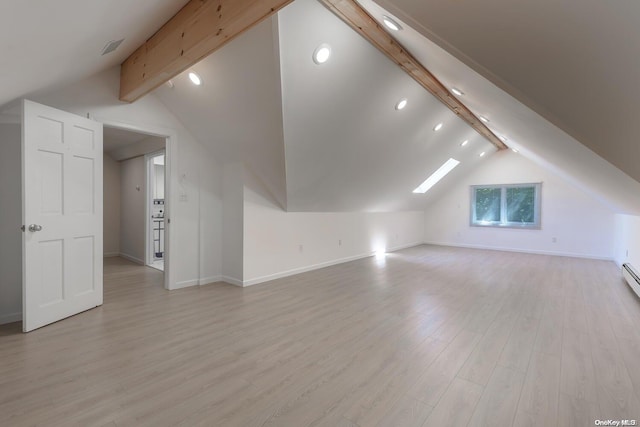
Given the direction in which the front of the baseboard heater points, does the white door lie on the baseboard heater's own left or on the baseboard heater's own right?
on the baseboard heater's own left

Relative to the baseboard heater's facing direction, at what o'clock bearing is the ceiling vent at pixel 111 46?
The ceiling vent is roughly at 10 o'clock from the baseboard heater.

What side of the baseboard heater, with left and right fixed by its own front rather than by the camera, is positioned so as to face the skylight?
front

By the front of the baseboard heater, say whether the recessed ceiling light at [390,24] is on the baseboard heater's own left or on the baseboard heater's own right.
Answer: on the baseboard heater's own left

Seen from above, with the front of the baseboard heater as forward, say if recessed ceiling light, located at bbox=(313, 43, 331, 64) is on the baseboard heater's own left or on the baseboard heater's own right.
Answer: on the baseboard heater's own left

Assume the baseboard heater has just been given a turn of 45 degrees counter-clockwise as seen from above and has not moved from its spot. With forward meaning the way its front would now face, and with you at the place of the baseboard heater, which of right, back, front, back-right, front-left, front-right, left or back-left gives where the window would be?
right

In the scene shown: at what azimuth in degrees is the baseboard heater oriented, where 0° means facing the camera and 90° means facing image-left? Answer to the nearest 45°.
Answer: approximately 90°

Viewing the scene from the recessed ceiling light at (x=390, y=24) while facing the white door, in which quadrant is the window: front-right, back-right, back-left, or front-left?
back-right
